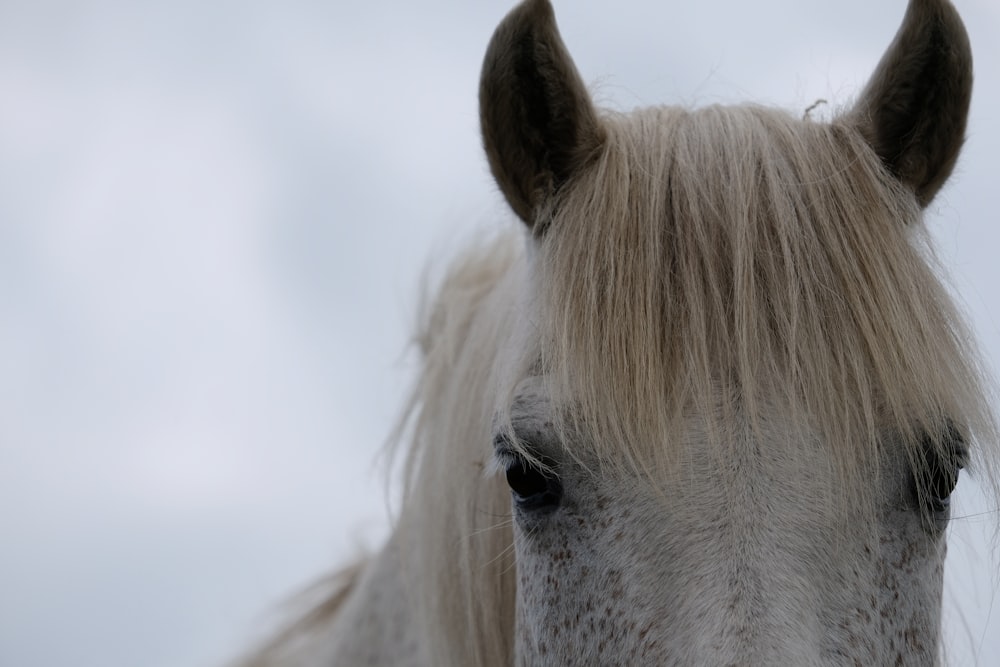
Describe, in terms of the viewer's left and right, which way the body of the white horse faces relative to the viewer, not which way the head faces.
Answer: facing the viewer and to the right of the viewer
